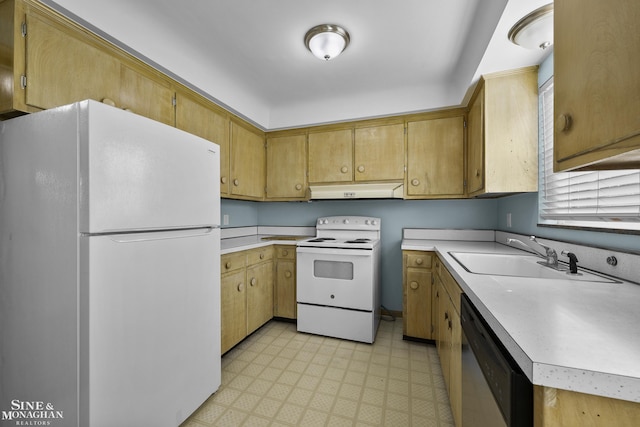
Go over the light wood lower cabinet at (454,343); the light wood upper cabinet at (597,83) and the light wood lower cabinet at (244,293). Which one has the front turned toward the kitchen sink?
the light wood lower cabinet at (244,293)

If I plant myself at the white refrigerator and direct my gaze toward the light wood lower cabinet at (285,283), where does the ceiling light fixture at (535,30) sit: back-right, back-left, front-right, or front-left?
front-right

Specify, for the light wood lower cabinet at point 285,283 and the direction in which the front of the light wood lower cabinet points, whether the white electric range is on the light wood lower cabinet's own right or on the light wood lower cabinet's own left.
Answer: on the light wood lower cabinet's own left

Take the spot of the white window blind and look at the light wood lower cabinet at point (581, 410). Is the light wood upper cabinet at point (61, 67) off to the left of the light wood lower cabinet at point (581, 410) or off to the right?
right

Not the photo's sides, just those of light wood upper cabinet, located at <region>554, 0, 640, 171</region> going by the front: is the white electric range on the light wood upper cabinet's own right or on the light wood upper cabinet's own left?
on the light wood upper cabinet's own right

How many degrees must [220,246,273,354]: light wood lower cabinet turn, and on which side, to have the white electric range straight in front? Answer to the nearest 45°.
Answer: approximately 45° to its left

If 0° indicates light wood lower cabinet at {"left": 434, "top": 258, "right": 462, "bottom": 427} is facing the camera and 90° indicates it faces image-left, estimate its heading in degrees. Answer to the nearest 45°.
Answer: approximately 90°

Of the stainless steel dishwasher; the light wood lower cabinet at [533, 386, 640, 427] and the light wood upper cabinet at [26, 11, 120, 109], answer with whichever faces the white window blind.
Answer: the light wood upper cabinet

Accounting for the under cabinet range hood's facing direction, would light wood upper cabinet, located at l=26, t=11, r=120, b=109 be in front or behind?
in front

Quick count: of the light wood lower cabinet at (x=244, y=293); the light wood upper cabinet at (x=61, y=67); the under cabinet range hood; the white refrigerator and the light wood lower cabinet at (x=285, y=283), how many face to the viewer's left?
0

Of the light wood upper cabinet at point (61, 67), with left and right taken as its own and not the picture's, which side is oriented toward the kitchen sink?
front

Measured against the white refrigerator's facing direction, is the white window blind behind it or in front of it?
in front

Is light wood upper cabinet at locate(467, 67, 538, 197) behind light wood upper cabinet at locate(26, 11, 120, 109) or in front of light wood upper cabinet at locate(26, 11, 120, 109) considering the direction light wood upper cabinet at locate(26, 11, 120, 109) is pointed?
in front

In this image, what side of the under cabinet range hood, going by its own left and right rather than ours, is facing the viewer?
front

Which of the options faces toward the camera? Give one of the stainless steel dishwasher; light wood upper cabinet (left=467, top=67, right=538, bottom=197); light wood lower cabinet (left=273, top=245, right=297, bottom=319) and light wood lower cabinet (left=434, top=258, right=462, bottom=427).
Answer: light wood lower cabinet (left=273, top=245, right=297, bottom=319)

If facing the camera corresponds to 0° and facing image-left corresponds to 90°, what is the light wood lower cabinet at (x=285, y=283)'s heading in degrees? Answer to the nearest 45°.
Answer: approximately 0°
